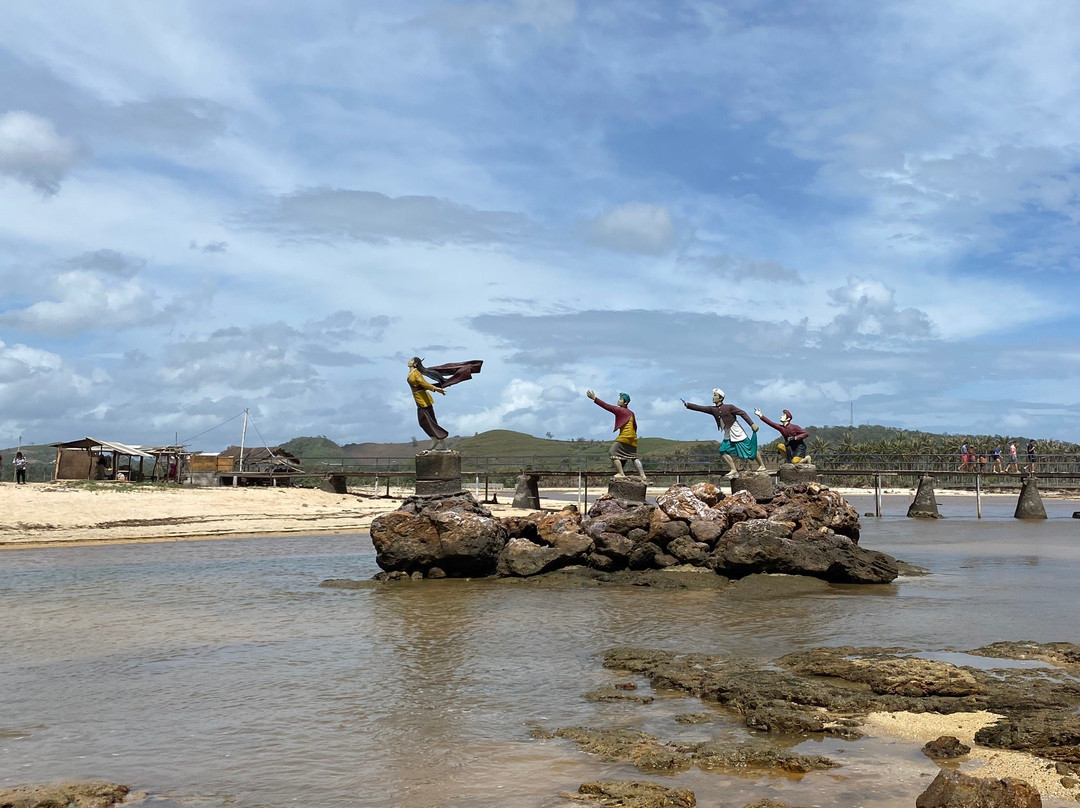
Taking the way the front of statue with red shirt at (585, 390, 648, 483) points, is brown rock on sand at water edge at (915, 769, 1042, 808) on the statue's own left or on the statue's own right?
on the statue's own left

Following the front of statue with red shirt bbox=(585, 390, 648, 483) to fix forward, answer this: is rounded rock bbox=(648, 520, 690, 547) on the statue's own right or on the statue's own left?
on the statue's own left

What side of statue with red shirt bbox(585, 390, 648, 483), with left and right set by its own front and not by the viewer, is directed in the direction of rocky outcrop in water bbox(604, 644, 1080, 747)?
left

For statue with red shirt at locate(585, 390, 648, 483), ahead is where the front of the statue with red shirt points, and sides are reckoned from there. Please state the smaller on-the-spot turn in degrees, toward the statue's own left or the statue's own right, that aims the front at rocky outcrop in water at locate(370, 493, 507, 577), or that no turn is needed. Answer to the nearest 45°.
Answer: approximately 45° to the statue's own left

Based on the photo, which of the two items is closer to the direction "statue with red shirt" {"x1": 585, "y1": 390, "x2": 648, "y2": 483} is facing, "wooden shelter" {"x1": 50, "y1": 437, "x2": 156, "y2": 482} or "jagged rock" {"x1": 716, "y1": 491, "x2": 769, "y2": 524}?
the wooden shelter

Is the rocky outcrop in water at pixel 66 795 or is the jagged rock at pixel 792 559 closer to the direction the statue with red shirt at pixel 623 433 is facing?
the rocky outcrop in water

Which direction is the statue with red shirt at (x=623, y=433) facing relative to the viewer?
to the viewer's left

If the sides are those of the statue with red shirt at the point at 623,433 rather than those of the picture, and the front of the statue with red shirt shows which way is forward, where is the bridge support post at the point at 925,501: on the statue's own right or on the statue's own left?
on the statue's own right

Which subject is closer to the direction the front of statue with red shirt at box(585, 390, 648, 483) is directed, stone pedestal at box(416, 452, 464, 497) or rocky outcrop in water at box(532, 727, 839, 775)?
the stone pedestal

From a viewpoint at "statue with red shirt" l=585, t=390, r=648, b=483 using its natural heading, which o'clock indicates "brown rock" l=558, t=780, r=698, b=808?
The brown rock is roughly at 9 o'clock from the statue with red shirt.
